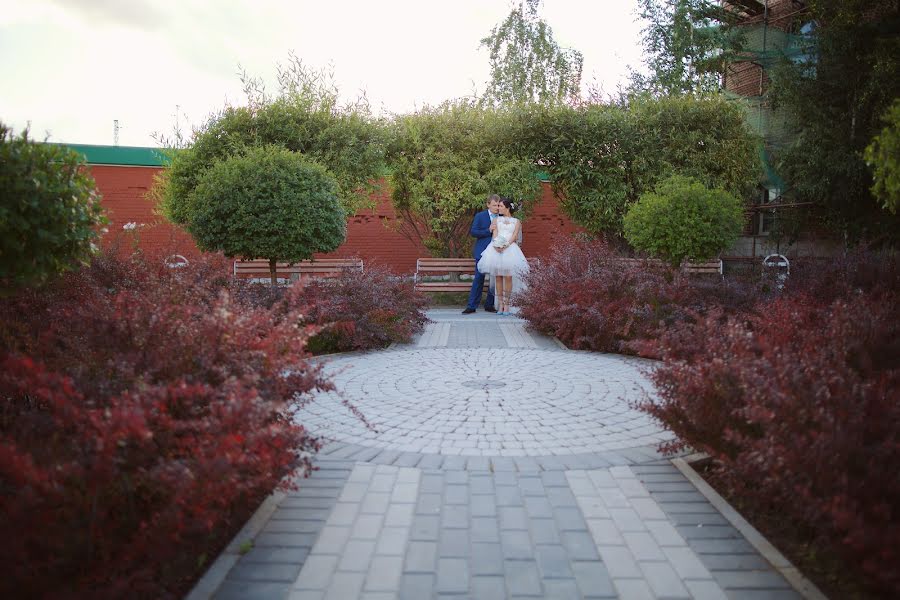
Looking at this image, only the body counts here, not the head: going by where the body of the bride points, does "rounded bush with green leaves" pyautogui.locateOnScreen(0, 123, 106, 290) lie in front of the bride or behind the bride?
in front

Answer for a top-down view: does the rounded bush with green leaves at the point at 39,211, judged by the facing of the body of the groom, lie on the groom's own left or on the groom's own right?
on the groom's own right

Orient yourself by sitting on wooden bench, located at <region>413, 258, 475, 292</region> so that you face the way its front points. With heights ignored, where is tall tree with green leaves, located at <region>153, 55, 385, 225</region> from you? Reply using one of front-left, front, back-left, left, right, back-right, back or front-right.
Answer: right

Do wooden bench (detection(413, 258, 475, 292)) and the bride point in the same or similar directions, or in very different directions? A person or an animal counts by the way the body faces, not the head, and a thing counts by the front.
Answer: same or similar directions

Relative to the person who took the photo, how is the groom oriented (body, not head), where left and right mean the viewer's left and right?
facing the viewer and to the right of the viewer

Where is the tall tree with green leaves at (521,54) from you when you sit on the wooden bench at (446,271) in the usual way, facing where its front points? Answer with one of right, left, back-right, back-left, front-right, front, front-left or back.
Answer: back

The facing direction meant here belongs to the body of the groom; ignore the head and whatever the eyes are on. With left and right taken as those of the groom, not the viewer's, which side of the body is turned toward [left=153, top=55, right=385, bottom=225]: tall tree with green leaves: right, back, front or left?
back

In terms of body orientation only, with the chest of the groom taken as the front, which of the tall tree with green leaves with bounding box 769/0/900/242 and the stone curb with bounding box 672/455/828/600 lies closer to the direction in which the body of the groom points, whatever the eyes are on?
the stone curb

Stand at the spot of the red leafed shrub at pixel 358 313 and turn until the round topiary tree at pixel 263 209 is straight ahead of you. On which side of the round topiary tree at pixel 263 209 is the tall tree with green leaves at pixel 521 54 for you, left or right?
right

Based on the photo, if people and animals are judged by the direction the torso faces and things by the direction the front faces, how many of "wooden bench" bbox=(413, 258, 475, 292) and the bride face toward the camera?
2

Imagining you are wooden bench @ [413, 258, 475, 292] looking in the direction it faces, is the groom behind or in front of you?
in front

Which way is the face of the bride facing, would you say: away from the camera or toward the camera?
toward the camera

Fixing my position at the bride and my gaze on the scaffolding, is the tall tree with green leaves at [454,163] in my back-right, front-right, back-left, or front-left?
front-left

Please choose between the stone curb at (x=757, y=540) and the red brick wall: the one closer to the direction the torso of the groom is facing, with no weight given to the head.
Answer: the stone curb

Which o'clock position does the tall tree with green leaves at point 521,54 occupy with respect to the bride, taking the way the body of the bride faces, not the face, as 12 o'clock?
The tall tree with green leaves is roughly at 6 o'clock from the bride.

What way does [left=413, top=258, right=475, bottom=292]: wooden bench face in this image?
toward the camera
